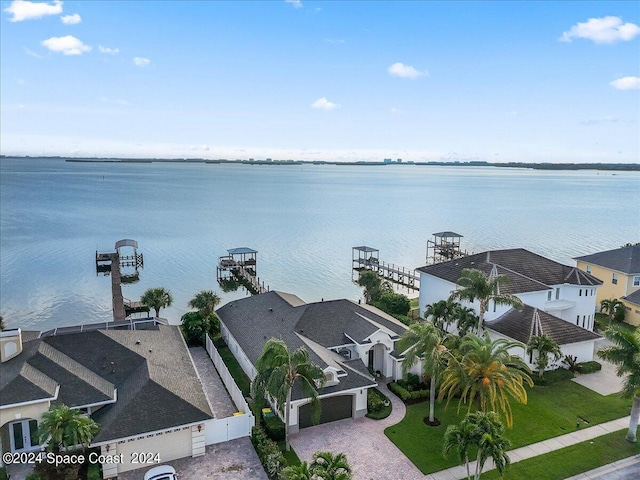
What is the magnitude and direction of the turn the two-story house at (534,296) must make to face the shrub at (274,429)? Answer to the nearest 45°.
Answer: approximately 90° to its right

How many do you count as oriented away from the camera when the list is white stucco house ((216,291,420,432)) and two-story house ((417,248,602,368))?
0

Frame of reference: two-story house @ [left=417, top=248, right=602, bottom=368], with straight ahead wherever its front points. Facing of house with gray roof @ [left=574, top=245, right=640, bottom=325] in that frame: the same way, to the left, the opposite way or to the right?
the same way

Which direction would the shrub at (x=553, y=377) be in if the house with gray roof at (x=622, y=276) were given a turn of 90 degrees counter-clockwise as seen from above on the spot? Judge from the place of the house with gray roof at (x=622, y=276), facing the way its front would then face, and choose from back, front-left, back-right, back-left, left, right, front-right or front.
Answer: back-right

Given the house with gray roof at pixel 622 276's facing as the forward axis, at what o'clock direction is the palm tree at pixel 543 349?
The palm tree is roughly at 2 o'clock from the house with gray roof.

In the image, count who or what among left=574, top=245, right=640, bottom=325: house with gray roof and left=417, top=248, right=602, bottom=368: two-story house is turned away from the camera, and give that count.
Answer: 0

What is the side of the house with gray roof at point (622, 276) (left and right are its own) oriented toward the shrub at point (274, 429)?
right

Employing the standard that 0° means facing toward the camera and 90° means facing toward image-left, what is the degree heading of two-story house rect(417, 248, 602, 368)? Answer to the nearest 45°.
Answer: approximately 315°

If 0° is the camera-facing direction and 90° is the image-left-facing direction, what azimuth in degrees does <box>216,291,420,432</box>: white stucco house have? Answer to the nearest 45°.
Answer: approximately 315°

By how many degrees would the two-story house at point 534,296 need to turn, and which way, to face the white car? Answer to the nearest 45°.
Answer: approximately 90° to its right

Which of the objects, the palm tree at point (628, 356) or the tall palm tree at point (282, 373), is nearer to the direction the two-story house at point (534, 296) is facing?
the palm tree

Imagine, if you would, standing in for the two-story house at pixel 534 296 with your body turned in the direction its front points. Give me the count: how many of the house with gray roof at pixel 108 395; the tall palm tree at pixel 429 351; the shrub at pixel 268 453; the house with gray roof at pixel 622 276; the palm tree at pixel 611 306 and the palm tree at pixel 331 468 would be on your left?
2

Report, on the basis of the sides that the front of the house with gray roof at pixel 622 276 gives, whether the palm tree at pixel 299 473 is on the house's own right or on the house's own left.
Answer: on the house's own right

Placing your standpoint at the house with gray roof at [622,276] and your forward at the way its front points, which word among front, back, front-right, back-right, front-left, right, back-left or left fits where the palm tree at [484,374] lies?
front-right

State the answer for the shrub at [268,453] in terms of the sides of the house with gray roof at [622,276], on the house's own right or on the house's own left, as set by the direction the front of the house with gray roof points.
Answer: on the house's own right

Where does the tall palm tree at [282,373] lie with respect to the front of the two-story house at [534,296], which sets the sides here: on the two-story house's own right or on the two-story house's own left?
on the two-story house's own right

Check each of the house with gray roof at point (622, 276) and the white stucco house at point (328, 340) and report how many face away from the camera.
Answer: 0

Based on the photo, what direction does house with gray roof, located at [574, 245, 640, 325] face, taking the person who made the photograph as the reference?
facing the viewer and to the right of the viewer
